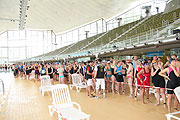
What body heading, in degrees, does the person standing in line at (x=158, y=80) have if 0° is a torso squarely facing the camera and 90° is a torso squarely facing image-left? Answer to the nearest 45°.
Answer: approximately 45°
